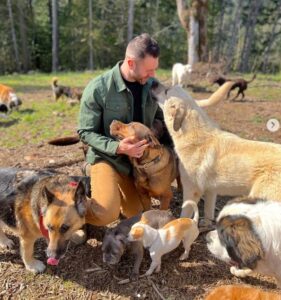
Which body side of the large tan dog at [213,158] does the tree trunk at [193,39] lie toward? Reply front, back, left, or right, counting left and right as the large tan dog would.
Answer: right

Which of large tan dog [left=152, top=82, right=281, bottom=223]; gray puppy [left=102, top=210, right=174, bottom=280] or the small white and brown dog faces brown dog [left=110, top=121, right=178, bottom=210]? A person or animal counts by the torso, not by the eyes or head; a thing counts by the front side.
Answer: the large tan dog

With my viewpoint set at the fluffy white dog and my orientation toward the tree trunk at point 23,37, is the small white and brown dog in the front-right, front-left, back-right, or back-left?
front-left

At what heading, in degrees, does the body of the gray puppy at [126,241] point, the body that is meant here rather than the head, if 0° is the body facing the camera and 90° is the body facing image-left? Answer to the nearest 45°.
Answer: approximately 45°

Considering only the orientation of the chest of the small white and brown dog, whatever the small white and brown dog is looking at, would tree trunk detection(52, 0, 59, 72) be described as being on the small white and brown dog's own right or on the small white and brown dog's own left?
on the small white and brown dog's own right

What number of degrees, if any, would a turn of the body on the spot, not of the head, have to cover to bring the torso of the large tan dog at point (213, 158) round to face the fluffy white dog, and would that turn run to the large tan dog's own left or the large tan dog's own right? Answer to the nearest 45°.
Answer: approximately 90° to the large tan dog's own left

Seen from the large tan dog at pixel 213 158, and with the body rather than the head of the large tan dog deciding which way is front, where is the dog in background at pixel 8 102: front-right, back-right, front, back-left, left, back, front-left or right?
front-right

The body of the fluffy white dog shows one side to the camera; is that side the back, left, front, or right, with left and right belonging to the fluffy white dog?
left

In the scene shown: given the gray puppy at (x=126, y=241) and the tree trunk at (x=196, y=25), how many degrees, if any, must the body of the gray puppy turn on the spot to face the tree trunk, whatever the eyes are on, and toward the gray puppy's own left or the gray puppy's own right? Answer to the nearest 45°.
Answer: approximately 135° to the gray puppy's own right

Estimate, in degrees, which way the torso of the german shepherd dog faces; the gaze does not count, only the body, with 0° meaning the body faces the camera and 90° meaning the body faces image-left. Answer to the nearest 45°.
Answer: approximately 315°
